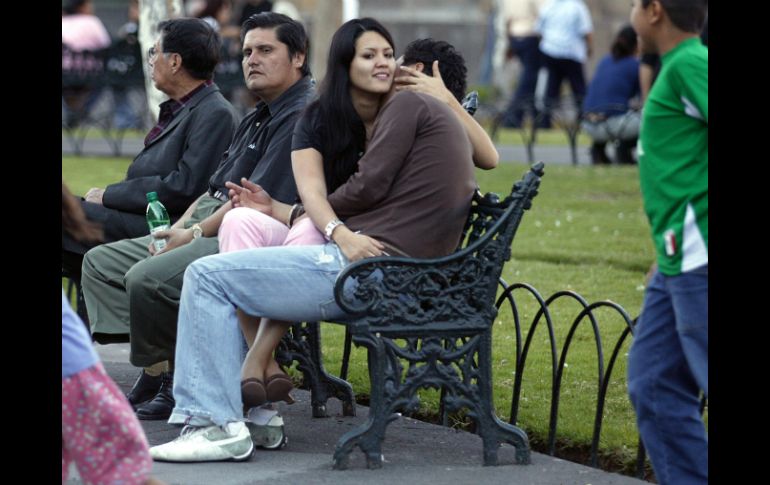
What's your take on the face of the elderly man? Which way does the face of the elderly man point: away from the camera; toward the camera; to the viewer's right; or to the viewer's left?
to the viewer's left

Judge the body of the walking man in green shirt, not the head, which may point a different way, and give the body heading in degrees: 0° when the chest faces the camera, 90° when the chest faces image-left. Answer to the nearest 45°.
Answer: approximately 90°

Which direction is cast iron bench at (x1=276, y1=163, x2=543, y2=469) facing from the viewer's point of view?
to the viewer's left

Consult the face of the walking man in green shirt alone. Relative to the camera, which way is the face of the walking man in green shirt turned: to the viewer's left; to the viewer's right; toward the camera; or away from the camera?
to the viewer's left

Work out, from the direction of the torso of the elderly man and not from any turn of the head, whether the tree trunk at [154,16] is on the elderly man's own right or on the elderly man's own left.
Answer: on the elderly man's own right

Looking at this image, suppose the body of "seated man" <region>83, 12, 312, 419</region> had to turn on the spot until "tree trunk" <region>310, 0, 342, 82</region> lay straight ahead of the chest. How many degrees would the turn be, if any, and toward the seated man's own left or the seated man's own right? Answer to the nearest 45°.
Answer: approximately 135° to the seated man's own right

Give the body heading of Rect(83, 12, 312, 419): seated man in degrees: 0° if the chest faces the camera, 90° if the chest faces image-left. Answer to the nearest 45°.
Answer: approximately 45°

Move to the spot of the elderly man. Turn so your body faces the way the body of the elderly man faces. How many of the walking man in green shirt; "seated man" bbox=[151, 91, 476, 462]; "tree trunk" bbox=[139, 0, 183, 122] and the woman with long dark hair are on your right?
1

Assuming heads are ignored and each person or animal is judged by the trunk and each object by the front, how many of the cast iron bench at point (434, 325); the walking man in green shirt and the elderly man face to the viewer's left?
3

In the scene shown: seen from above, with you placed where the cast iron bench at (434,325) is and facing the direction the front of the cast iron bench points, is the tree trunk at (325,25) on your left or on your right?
on your right

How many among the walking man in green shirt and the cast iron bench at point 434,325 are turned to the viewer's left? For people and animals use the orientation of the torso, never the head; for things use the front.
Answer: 2

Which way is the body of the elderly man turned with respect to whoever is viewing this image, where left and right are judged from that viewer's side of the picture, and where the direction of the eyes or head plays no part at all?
facing to the left of the viewer

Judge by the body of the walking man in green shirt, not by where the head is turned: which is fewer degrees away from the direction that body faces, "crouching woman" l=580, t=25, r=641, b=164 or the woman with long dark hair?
the woman with long dark hair

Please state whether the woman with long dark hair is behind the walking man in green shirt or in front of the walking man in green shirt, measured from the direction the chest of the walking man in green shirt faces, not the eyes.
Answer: in front

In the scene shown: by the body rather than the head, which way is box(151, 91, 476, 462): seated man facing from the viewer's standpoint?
to the viewer's left
